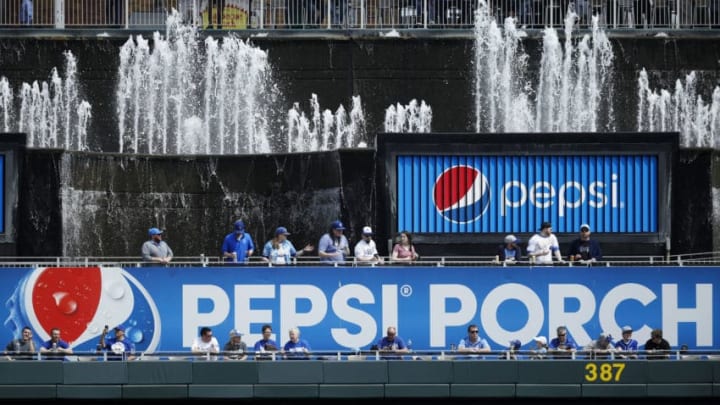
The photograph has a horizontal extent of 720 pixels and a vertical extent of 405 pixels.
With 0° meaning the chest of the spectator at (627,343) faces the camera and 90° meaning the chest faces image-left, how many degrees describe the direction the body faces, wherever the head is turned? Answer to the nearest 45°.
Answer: approximately 0°

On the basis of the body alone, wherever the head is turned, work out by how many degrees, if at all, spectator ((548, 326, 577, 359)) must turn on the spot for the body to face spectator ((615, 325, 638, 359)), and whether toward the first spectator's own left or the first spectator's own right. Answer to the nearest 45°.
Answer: approximately 90° to the first spectator's own left

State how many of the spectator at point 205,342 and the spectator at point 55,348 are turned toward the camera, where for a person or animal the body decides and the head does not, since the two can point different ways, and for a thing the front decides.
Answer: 2

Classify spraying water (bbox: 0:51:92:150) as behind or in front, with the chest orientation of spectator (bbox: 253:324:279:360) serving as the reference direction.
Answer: behind

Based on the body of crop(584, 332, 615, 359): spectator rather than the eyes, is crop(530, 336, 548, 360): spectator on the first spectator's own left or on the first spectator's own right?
on the first spectator's own right
